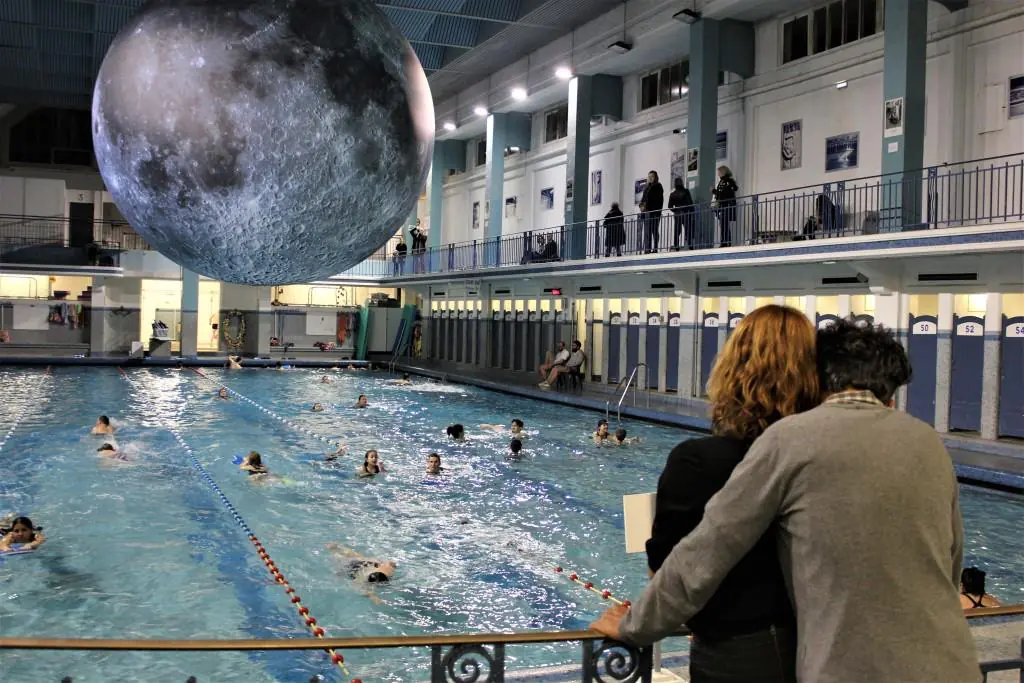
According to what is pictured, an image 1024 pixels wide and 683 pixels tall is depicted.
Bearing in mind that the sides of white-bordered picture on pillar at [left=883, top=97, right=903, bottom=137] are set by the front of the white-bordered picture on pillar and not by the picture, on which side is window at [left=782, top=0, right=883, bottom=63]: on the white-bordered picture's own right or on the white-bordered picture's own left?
on the white-bordered picture's own right

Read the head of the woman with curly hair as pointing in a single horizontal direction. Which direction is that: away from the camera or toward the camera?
away from the camera

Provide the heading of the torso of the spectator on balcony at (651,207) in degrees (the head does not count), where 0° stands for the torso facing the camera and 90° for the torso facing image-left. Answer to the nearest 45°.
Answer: approximately 45°

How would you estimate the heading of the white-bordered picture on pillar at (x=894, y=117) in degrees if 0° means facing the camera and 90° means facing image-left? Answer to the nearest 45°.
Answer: approximately 45°

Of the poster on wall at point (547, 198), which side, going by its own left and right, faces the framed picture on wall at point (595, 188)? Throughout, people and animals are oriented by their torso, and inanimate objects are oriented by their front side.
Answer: left

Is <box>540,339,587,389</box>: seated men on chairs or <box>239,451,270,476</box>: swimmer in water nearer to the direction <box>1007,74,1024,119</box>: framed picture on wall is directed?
the swimmer in water

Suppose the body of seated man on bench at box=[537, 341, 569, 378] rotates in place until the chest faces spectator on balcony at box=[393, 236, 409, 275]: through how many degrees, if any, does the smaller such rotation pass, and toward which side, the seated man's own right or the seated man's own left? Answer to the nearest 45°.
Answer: approximately 45° to the seated man's own right

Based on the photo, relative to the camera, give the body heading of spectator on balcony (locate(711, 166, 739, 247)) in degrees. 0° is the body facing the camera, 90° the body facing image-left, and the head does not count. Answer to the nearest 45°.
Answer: approximately 45°

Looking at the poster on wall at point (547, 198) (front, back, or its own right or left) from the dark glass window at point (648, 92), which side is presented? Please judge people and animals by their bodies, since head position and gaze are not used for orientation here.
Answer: left

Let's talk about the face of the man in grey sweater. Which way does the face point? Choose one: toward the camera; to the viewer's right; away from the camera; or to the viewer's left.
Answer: away from the camera

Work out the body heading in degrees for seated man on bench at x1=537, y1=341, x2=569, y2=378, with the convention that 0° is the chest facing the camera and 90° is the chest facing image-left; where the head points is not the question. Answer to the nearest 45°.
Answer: approximately 90°

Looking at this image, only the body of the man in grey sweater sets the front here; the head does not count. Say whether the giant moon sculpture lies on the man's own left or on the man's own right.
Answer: on the man's own left

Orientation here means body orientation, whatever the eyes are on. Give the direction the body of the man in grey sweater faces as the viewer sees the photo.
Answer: away from the camera

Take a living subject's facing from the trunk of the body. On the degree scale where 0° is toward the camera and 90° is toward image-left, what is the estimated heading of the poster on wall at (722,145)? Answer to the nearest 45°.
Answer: approximately 45°
